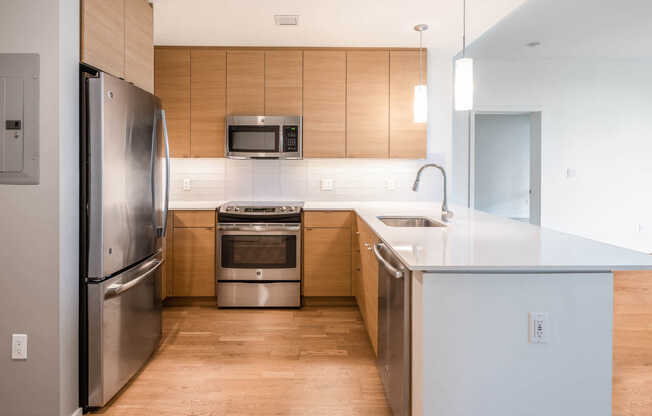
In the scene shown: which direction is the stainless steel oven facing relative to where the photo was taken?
toward the camera

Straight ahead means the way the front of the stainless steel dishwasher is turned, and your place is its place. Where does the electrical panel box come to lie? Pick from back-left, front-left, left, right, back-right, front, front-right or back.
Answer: front

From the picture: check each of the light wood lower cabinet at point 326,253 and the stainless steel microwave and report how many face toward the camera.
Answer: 2

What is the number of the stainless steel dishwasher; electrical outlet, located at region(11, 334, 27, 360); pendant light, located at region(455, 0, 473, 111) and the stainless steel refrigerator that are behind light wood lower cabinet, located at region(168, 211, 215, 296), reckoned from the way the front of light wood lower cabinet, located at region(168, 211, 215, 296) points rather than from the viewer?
0

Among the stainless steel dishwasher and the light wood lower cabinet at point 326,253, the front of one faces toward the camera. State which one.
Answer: the light wood lower cabinet

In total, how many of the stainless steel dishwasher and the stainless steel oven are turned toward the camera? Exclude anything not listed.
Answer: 1

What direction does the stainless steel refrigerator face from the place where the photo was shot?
facing the viewer and to the right of the viewer

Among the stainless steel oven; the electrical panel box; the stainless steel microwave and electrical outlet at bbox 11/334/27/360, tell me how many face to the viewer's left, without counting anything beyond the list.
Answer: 0

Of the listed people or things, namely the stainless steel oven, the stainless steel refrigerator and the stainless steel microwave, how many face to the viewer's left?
0

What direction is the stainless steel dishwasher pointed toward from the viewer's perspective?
to the viewer's left

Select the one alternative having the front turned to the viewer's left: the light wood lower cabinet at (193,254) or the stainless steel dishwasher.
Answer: the stainless steel dishwasher

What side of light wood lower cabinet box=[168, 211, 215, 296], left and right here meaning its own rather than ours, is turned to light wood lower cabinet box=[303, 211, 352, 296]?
left

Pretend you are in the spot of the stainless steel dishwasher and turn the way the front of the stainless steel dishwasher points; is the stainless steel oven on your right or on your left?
on your right

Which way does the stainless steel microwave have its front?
toward the camera
